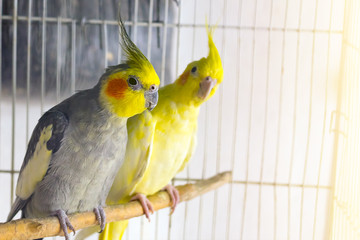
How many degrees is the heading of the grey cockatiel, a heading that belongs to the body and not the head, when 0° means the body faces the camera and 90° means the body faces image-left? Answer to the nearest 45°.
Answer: approximately 315°

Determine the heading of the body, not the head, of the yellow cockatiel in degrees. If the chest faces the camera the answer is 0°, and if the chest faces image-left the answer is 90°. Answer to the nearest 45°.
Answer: approximately 315°
